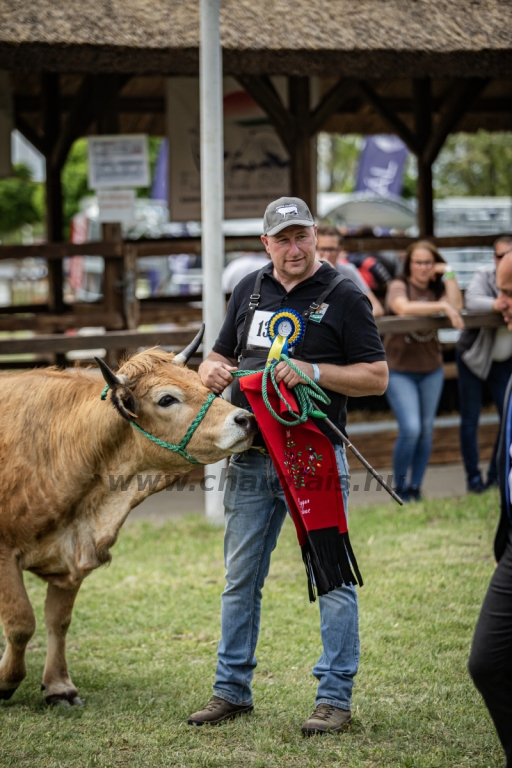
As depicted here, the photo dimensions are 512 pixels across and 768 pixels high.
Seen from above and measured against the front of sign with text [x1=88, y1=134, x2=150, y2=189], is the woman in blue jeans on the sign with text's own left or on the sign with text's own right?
on the sign with text's own left

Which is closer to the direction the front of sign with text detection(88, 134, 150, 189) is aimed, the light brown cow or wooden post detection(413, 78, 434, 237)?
the light brown cow

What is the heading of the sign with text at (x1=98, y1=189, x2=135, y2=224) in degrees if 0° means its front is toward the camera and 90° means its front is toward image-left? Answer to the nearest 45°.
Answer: approximately 0°

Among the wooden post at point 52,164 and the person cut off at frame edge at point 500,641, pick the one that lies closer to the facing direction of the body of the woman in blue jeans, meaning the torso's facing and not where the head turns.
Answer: the person cut off at frame edge

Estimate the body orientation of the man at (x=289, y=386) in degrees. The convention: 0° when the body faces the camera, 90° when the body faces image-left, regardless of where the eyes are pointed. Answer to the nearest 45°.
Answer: approximately 45°

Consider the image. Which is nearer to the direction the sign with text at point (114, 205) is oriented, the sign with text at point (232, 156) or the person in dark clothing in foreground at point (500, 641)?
the person in dark clothing in foreground
